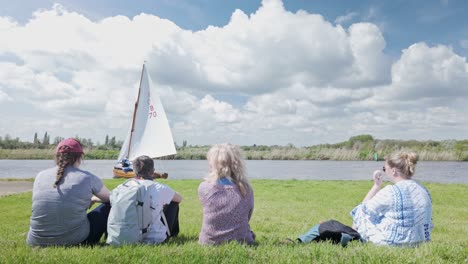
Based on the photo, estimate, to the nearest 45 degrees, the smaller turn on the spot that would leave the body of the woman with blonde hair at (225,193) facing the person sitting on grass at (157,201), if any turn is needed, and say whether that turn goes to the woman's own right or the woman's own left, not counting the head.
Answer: approximately 45° to the woman's own left

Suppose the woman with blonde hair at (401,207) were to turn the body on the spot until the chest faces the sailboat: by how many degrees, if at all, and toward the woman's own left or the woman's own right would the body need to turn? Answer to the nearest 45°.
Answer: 0° — they already face it

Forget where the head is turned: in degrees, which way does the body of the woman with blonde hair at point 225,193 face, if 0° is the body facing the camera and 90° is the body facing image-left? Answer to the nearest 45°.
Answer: approximately 180°

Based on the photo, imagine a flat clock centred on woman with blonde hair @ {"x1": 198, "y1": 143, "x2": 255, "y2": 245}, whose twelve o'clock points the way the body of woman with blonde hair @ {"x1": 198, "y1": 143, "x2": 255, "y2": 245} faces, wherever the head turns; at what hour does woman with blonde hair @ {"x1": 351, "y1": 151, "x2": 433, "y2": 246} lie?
woman with blonde hair @ {"x1": 351, "y1": 151, "x2": 433, "y2": 246} is roughly at 3 o'clock from woman with blonde hair @ {"x1": 198, "y1": 143, "x2": 255, "y2": 245}.

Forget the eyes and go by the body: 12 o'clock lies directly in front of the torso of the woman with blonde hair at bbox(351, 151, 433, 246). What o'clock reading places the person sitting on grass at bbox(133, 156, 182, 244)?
The person sitting on grass is roughly at 10 o'clock from the woman with blonde hair.

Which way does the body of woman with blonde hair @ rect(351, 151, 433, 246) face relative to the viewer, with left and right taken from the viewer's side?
facing away from the viewer and to the left of the viewer

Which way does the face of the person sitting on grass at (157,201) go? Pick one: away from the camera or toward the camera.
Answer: away from the camera

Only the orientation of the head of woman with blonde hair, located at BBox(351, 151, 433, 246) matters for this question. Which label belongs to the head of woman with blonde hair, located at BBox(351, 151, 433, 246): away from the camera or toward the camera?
away from the camera

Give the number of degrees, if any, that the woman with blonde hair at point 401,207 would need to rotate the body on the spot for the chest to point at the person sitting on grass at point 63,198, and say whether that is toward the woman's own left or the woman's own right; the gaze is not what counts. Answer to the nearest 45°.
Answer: approximately 90° to the woman's own left
